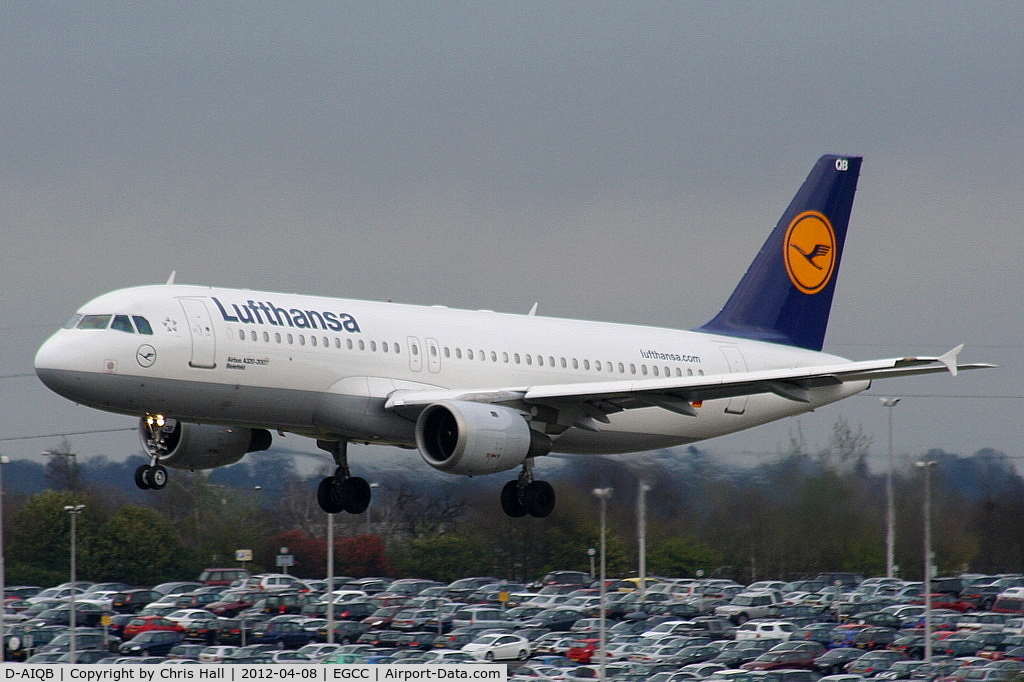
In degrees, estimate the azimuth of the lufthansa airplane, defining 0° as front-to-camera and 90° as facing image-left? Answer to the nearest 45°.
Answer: approximately 45°
